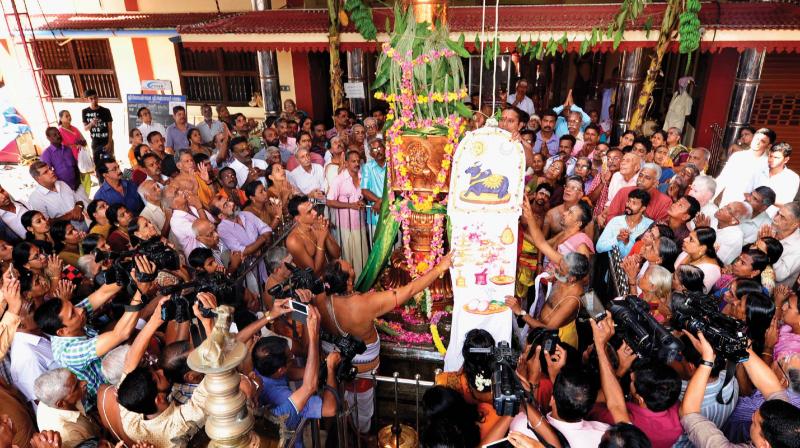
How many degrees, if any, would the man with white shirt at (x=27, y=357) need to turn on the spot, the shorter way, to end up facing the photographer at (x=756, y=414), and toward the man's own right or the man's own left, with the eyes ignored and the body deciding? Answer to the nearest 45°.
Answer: approximately 45° to the man's own right

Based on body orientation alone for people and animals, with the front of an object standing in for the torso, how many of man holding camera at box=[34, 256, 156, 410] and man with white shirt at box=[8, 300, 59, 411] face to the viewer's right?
2

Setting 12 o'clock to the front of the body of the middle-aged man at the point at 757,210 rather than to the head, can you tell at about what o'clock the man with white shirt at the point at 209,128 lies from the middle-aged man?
The man with white shirt is roughly at 12 o'clock from the middle-aged man.

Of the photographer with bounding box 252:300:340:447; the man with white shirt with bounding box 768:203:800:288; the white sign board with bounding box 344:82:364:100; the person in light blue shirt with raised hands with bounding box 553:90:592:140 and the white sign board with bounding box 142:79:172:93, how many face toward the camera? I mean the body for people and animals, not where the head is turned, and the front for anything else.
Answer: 3

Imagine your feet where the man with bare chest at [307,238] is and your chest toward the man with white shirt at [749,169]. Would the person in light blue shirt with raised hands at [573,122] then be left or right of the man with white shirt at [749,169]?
left

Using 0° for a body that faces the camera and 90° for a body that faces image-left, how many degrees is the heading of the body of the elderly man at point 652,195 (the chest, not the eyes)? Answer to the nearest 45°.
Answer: approximately 45°

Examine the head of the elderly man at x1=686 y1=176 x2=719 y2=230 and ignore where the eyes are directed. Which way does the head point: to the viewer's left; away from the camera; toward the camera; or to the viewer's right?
to the viewer's left

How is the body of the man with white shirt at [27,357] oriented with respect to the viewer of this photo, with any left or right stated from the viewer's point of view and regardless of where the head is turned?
facing to the right of the viewer

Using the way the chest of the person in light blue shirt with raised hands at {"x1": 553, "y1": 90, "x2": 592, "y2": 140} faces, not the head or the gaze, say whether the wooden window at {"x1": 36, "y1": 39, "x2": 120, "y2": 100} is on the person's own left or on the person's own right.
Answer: on the person's own right

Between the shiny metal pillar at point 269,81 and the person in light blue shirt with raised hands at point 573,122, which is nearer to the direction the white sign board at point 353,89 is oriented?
the person in light blue shirt with raised hands

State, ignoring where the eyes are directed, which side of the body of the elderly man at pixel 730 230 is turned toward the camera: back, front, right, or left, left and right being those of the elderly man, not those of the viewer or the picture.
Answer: left

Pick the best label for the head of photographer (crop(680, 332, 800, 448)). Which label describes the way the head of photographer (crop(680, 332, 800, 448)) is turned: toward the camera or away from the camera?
away from the camera

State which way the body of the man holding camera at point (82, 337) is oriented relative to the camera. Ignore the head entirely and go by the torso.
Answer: to the viewer's right

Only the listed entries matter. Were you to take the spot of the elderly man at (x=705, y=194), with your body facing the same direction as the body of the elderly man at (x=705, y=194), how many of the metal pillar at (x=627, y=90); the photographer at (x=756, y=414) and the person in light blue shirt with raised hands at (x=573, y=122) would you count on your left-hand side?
1

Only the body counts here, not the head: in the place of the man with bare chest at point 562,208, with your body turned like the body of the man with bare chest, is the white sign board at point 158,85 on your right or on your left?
on your right

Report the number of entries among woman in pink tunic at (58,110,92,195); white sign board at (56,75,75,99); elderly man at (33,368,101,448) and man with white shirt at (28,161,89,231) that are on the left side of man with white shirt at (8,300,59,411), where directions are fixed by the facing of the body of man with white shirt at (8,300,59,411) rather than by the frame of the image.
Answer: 3

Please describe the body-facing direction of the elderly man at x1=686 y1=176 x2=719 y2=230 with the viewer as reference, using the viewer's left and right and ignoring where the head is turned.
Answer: facing to the left of the viewer
